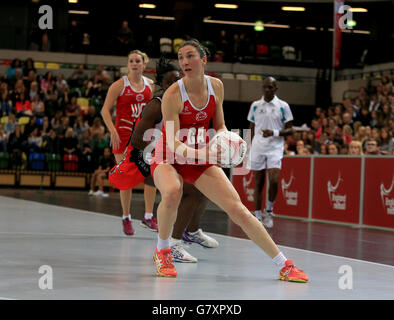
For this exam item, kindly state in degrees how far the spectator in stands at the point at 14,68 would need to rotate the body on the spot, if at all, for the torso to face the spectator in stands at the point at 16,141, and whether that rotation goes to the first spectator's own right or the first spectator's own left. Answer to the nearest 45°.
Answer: approximately 45° to the first spectator's own right

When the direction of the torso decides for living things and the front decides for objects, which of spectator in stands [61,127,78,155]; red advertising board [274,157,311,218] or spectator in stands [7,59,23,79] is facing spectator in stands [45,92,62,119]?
spectator in stands [7,59,23,79]

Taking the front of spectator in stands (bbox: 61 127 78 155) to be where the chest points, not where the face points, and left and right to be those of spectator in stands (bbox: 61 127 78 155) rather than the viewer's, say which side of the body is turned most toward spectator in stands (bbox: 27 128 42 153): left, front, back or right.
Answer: right

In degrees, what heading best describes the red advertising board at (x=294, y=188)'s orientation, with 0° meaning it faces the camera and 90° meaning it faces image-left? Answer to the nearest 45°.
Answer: approximately 45°

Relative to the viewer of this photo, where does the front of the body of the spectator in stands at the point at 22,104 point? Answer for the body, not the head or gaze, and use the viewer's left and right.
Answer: facing the viewer

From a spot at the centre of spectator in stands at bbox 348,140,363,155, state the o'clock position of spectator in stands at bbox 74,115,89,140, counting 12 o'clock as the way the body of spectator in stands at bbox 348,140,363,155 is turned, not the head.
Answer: spectator in stands at bbox 74,115,89,140 is roughly at 3 o'clock from spectator in stands at bbox 348,140,363,155.

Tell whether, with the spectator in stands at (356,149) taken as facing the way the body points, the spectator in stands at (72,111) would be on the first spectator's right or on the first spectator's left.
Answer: on the first spectator's right

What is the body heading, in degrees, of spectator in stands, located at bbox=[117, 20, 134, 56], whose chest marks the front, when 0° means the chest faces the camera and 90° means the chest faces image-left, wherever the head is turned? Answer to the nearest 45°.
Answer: approximately 0°

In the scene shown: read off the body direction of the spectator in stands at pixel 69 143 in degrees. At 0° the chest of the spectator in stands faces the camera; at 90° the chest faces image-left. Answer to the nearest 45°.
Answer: approximately 0°

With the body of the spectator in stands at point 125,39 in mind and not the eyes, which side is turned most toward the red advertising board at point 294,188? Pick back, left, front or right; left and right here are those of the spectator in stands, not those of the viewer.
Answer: front

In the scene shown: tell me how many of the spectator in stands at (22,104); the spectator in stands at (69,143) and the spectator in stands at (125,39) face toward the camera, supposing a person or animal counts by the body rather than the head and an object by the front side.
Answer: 3

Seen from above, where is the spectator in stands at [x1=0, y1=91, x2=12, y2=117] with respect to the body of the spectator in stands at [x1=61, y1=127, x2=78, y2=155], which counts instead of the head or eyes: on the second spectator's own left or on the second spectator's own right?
on the second spectator's own right

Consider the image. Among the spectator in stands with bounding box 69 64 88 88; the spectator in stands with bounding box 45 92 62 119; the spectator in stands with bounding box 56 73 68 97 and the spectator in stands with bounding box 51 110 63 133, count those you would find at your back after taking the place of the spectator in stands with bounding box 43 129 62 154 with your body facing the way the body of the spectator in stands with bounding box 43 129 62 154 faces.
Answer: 4
